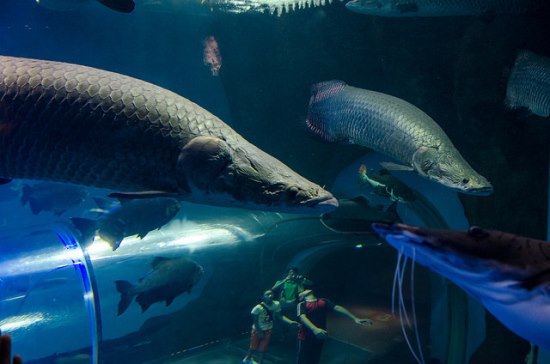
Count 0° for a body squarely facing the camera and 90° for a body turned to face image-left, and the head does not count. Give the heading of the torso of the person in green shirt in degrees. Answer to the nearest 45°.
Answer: approximately 0°

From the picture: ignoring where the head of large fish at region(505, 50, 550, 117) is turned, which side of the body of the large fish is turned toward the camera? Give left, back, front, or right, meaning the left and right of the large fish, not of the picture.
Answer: right

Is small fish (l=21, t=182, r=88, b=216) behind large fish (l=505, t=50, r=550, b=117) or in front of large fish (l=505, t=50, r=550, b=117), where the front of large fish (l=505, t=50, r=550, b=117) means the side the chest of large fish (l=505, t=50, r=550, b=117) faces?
behind

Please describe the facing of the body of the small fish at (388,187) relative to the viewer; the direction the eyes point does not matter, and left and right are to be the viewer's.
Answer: facing to the right of the viewer

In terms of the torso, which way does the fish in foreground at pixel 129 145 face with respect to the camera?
to the viewer's right

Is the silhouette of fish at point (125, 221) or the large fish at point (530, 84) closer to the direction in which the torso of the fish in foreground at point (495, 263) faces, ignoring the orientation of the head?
the silhouette of fish

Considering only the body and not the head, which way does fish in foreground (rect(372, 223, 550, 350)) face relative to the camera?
to the viewer's left

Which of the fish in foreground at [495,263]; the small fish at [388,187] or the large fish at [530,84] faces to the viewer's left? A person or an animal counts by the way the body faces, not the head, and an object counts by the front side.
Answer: the fish in foreground

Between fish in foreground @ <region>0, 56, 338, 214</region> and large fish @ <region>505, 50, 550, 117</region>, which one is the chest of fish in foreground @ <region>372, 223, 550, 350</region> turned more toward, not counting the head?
the fish in foreground

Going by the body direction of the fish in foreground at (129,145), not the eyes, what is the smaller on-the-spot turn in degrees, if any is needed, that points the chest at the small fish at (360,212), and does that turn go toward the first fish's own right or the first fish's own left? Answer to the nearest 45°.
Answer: approximately 45° to the first fish's own left

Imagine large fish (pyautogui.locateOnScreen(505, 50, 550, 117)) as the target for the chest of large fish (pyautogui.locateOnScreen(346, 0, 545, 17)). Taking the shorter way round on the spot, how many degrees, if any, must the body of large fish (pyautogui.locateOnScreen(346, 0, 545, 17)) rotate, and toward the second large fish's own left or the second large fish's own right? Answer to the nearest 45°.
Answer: approximately 135° to the second large fish's own left
